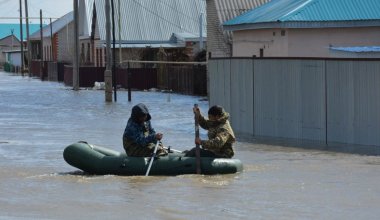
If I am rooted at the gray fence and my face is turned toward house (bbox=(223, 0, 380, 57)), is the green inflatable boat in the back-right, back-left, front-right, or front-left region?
back-left

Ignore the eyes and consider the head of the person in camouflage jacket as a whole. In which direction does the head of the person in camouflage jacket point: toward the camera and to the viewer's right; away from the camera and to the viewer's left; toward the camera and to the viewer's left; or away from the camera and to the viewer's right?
toward the camera and to the viewer's left

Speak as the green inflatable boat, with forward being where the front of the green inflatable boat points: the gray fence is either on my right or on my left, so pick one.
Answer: on my right

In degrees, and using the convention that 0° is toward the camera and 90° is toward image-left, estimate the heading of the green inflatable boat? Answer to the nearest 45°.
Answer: approximately 90°

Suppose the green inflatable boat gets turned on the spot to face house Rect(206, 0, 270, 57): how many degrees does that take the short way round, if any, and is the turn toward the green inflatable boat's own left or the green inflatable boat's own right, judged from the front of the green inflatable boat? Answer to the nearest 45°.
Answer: approximately 90° to the green inflatable boat's own right

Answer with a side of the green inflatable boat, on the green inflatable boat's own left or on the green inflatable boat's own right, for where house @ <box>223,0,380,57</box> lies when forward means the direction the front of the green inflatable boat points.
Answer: on the green inflatable boat's own right
